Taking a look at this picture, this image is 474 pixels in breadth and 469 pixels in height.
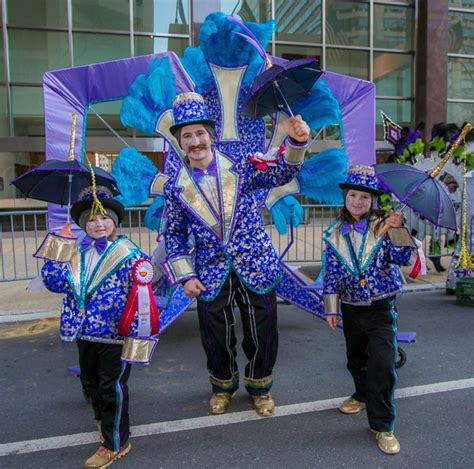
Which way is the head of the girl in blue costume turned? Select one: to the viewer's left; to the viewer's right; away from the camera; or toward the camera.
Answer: toward the camera

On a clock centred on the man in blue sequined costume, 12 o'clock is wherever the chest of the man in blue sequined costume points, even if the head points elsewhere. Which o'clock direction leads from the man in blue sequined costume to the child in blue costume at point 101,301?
The child in blue costume is roughly at 2 o'clock from the man in blue sequined costume.

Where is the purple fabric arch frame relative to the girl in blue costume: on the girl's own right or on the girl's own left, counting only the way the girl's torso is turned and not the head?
on the girl's own right

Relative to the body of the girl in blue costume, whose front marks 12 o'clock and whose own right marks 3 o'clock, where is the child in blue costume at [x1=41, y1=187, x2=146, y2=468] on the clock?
The child in blue costume is roughly at 2 o'clock from the girl in blue costume.

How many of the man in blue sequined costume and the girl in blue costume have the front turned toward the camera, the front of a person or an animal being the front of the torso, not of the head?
2

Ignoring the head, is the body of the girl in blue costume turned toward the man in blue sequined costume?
no

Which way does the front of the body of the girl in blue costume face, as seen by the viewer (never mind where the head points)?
toward the camera

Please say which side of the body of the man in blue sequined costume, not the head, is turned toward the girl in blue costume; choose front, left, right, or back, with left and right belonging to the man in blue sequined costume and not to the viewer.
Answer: left

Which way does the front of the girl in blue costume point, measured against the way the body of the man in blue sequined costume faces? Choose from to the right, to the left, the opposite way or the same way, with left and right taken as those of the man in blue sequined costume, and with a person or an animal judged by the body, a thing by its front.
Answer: the same way

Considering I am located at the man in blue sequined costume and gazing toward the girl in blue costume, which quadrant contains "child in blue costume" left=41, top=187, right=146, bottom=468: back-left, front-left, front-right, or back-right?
back-right

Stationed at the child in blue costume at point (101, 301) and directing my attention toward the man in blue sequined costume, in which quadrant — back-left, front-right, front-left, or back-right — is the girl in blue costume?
front-right

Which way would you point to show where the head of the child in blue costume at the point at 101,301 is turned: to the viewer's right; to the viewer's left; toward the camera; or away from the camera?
toward the camera

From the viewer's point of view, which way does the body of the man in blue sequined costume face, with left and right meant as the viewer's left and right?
facing the viewer

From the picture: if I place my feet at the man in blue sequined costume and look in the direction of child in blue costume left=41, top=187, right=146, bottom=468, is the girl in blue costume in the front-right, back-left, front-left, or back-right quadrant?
back-left
